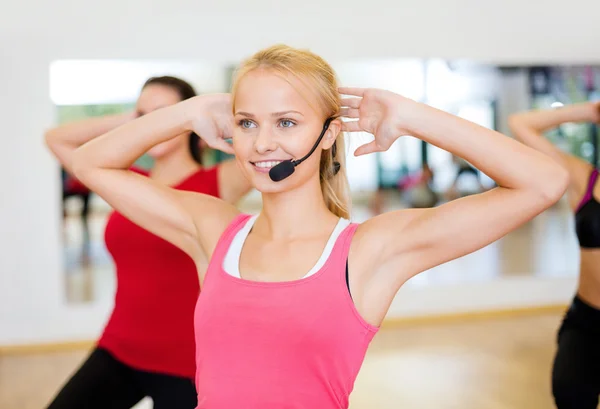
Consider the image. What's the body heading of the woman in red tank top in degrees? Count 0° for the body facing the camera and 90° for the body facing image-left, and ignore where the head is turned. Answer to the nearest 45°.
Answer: approximately 45°

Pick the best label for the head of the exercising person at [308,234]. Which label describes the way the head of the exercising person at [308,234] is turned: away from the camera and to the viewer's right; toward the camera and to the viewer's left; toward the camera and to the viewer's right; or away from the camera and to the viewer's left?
toward the camera and to the viewer's left

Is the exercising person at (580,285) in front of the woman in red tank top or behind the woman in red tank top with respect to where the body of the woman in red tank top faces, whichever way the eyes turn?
behind
